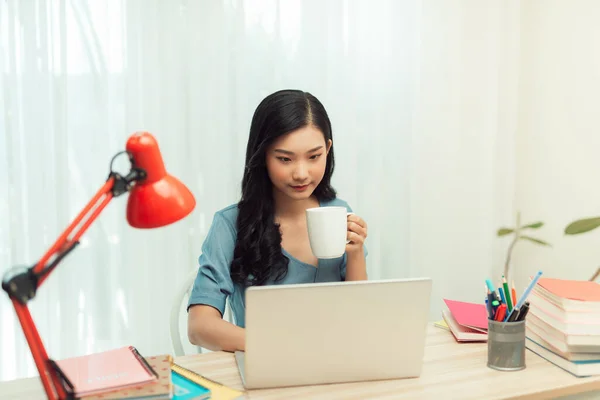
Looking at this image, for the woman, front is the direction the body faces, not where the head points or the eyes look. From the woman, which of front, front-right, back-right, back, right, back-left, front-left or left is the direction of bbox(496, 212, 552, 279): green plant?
left

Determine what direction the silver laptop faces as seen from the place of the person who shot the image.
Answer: facing away from the viewer

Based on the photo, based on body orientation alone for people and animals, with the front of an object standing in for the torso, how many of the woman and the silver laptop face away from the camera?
1

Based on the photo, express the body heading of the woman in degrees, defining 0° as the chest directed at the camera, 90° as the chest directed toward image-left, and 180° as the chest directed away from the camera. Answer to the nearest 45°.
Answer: approximately 315°

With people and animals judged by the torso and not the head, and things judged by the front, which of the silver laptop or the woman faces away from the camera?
the silver laptop
